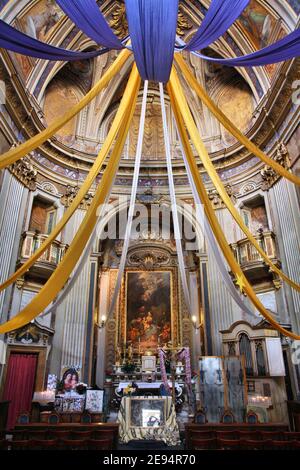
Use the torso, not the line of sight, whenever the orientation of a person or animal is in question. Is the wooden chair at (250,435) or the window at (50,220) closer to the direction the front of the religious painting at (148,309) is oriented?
the wooden chair

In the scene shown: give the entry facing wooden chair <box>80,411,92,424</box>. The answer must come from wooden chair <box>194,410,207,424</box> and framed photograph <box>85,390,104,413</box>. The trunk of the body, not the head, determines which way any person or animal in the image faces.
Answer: the framed photograph

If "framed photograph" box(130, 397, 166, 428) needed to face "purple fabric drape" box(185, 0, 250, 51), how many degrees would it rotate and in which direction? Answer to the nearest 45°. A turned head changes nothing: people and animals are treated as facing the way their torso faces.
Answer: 0° — it already faces it

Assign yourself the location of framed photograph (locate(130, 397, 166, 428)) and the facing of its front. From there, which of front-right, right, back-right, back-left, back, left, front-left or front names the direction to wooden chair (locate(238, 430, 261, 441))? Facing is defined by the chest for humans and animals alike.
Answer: front-left

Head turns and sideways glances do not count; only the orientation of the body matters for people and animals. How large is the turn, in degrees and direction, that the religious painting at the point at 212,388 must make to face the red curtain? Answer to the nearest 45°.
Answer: approximately 90° to its right

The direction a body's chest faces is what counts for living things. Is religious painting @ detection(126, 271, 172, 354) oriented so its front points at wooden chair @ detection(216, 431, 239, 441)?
yes

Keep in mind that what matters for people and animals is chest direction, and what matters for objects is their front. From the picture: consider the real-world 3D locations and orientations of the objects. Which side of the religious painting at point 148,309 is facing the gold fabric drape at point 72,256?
front

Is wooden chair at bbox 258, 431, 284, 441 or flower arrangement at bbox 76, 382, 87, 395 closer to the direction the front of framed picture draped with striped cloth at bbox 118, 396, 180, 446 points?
the wooden chair

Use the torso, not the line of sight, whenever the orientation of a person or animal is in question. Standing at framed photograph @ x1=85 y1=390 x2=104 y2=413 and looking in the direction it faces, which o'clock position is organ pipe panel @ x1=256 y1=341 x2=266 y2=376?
The organ pipe panel is roughly at 9 o'clock from the framed photograph.
